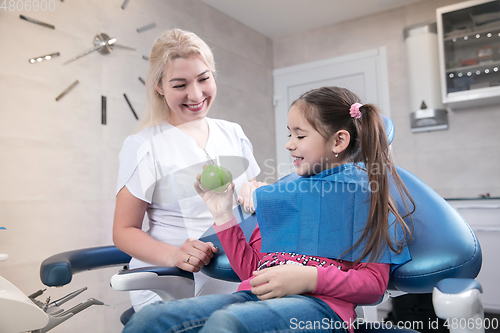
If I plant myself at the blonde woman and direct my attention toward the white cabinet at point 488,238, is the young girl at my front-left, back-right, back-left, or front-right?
front-right

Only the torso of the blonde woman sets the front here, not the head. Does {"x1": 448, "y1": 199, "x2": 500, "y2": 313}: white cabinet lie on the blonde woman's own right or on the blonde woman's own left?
on the blonde woman's own left

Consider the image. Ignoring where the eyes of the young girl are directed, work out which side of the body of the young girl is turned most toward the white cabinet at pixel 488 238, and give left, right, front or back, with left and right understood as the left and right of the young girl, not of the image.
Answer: back

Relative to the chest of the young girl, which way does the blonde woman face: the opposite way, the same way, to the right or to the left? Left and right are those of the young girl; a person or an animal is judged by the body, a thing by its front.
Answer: to the left

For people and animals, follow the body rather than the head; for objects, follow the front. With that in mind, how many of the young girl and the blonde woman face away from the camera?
0

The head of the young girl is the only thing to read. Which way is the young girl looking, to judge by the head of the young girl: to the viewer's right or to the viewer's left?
to the viewer's left

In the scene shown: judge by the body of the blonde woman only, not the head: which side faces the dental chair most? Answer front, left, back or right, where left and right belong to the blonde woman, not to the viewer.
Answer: front

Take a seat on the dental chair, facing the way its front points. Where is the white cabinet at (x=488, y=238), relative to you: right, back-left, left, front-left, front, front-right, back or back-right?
back

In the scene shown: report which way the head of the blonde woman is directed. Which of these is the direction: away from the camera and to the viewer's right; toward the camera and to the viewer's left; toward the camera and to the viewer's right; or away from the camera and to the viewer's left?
toward the camera and to the viewer's right

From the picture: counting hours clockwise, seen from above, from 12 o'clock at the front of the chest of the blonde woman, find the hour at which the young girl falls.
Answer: The young girl is roughly at 12 o'clock from the blonde woman.

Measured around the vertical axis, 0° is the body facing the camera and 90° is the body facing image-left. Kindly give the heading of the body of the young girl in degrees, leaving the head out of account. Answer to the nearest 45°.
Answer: approximately 45°

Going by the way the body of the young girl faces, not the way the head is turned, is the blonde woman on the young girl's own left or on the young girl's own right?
on the young girl's own right

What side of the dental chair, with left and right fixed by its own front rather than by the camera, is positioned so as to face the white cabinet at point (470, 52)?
back

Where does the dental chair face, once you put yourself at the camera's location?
facing the viewer and to the left of the viewer

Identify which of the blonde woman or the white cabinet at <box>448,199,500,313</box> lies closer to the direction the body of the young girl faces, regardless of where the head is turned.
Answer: the blonde woman

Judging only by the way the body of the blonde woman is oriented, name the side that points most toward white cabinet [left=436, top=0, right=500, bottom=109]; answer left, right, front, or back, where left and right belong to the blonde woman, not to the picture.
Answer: left

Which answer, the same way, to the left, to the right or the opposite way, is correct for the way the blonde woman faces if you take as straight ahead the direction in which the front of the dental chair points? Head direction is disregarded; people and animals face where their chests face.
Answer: to the left

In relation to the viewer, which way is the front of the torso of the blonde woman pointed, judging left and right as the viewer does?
facing the viewer and to the right of the viewer
